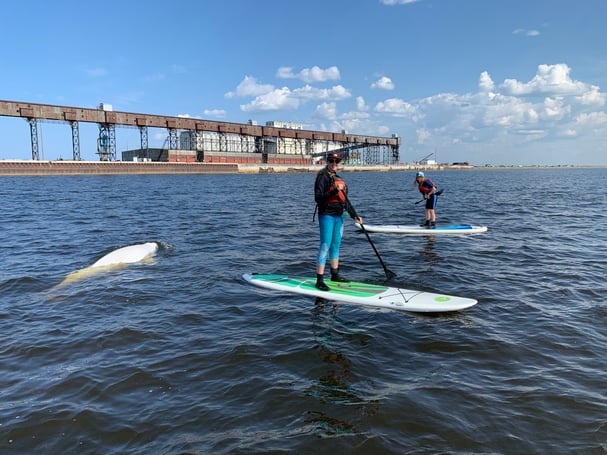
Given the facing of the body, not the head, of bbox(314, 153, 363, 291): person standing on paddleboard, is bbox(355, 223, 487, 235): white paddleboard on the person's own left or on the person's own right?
on the person's own left

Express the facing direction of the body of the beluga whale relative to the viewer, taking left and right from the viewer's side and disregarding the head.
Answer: facing away from the viewer and to the right of the viewer

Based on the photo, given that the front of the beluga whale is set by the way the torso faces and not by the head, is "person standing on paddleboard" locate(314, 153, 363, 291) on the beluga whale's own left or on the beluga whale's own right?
on the beluga whale's own right

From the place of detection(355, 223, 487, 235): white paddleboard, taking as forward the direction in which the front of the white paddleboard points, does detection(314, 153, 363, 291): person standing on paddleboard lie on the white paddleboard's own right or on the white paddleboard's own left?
on the white paddleboard's own left

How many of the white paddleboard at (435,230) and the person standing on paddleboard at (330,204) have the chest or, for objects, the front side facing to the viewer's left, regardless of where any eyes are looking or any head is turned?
1

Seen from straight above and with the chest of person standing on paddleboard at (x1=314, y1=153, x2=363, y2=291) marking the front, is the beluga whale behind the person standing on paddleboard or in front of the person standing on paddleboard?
behind

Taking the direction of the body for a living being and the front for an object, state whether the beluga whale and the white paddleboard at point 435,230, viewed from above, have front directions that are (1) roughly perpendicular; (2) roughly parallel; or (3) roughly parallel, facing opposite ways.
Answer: roughly perpendicular

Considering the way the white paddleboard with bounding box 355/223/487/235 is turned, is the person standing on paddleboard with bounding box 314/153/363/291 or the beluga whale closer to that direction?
the beluga whale

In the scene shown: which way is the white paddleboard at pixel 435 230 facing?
to the viewer's left

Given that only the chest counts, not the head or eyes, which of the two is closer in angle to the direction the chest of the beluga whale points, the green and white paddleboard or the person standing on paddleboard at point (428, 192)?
the person standing on paddleboard
